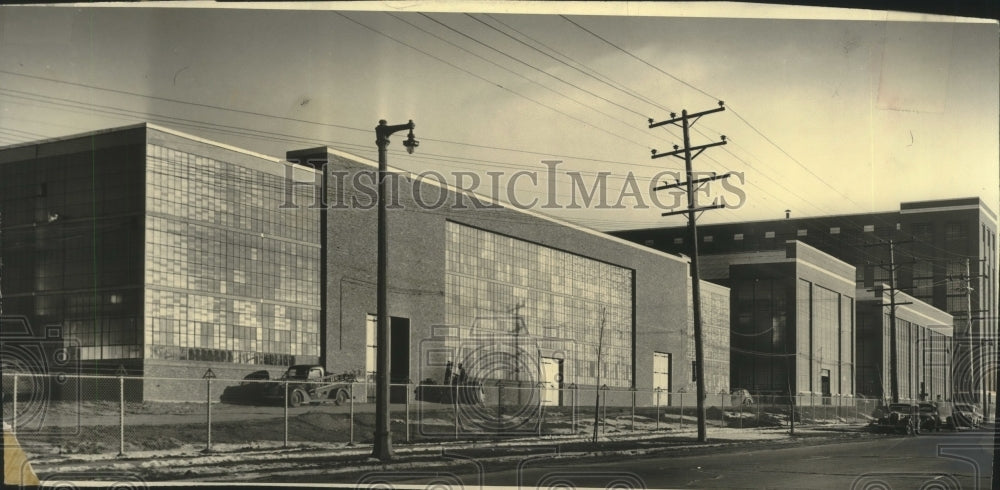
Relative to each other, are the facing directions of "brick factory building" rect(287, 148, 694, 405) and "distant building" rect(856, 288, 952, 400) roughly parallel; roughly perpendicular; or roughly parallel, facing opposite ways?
roughly parallel

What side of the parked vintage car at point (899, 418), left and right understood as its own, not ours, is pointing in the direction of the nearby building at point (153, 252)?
front

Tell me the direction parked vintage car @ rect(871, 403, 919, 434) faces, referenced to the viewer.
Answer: facing the viewer and to the left of the viewer

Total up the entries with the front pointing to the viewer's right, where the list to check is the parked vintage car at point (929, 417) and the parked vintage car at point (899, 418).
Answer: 0

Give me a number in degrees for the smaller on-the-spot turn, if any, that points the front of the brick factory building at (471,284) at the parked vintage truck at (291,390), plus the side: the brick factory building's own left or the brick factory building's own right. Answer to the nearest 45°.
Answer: approximately 135° to the brick factory building's own right

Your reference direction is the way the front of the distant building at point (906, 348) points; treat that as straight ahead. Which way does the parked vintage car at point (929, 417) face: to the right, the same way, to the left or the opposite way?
to the right

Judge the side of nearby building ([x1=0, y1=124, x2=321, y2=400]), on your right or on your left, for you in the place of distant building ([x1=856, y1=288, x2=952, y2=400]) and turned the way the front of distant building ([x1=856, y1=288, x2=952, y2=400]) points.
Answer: on your right

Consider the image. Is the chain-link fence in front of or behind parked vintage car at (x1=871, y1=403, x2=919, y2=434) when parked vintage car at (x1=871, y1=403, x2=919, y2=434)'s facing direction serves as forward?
in front

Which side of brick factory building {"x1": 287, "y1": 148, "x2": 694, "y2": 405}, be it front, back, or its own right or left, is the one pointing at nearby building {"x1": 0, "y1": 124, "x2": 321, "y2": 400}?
right

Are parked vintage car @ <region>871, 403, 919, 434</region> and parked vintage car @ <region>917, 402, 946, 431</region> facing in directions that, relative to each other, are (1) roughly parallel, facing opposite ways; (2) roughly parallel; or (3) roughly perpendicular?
roughly parallel

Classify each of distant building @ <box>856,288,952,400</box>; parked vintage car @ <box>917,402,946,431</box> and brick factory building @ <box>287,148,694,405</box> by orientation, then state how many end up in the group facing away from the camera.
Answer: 0

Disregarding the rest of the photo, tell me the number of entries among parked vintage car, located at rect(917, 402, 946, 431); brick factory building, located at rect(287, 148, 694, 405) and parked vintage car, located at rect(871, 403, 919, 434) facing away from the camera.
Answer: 0

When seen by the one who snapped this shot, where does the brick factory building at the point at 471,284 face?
facing the viewer and to the right of the viewer
